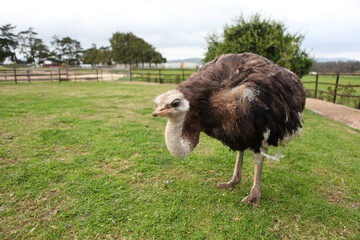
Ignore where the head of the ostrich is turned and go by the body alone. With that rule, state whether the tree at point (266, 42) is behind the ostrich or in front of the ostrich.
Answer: behind

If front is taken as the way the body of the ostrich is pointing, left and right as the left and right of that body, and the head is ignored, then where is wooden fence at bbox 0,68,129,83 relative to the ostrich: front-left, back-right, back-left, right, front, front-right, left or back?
right

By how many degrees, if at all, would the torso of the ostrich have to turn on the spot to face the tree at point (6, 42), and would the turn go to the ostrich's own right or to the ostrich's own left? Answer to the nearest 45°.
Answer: approximately 90° to the ostrich's own right

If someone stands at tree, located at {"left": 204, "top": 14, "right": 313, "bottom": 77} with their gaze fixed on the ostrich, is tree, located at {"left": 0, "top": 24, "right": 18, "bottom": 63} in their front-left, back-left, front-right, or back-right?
back-right

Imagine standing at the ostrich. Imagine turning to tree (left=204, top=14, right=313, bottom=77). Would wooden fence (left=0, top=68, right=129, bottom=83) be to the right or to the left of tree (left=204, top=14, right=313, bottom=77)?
left

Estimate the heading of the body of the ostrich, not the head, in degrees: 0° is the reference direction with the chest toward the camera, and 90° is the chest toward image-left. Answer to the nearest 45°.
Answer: approximately 45°
